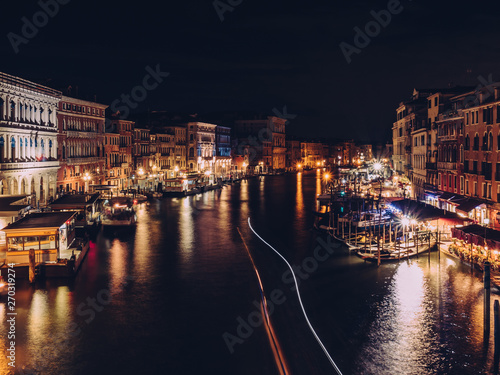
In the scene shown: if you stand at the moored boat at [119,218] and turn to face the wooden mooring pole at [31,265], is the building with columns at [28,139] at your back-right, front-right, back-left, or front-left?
back-right

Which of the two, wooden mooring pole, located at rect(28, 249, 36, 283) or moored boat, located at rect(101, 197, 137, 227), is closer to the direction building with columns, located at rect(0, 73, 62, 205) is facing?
the moored boat

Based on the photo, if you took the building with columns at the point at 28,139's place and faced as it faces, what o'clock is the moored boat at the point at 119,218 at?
The moored boat is roughly at 12 o'clock from the building with columns.

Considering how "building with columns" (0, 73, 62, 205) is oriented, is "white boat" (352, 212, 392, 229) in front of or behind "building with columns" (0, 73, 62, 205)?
in front

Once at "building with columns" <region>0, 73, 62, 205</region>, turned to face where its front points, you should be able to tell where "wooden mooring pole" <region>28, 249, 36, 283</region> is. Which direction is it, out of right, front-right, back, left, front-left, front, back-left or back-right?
front-right

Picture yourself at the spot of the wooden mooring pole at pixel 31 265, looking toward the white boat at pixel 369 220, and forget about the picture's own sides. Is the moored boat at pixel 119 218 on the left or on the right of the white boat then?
left

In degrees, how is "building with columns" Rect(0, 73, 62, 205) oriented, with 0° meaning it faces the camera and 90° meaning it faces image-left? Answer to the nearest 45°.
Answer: approximately 315°
